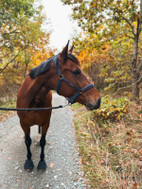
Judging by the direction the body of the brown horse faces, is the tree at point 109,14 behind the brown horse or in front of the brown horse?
behind

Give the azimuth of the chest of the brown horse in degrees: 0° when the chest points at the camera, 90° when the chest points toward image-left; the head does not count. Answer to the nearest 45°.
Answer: approximately 0°

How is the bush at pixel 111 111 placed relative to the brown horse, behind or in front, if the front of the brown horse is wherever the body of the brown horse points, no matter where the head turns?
behind
